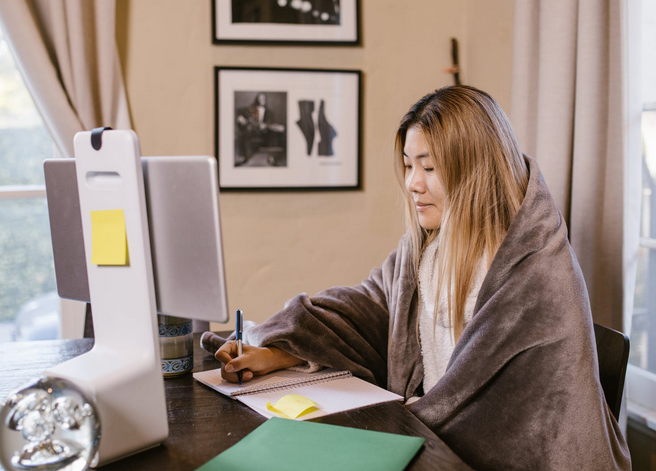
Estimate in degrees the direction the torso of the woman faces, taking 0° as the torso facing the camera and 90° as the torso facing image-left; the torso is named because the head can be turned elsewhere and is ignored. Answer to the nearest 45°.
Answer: approximately 45°

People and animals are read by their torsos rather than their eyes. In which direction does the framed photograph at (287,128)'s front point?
toward the camera

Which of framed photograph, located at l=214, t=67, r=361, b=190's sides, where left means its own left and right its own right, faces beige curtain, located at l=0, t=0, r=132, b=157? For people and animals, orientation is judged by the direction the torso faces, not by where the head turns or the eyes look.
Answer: right

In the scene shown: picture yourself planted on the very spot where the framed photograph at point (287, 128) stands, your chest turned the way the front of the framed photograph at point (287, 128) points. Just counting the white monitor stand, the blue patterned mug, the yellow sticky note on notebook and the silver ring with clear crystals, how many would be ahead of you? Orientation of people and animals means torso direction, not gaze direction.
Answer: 4

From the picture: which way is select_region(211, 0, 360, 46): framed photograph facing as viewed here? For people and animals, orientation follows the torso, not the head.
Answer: toward the camera

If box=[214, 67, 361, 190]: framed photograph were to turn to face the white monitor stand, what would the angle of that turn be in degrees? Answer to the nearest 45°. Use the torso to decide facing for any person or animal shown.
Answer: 0° — it already faces it

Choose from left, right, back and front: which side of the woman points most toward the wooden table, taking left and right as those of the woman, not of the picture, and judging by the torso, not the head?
front

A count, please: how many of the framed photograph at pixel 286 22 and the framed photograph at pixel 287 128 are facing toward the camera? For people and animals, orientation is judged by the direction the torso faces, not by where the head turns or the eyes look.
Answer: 2

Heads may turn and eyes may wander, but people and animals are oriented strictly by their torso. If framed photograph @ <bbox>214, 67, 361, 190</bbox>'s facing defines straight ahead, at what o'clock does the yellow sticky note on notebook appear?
The yellow sticky note on notebook is roughly at 12 o'clock from the framed photograph.

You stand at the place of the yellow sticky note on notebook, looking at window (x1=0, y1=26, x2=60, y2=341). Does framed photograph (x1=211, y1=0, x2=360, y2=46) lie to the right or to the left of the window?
right

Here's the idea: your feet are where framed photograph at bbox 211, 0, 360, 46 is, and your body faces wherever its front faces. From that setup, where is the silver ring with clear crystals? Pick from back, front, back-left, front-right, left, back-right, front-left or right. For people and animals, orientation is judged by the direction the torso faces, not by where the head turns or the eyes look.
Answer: front
